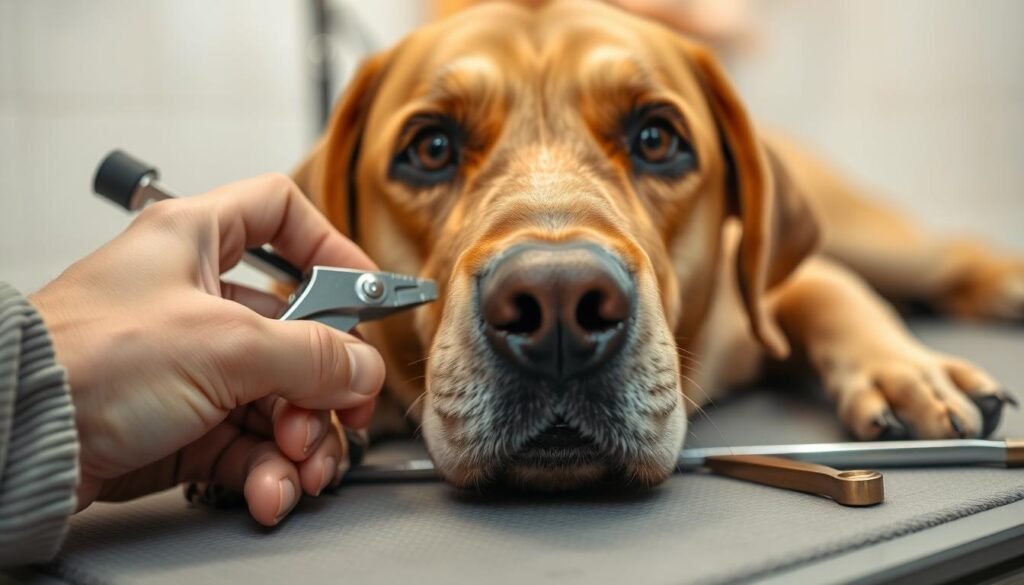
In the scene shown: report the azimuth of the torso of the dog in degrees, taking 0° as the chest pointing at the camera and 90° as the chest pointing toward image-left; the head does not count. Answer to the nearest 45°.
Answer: approximately 0°
